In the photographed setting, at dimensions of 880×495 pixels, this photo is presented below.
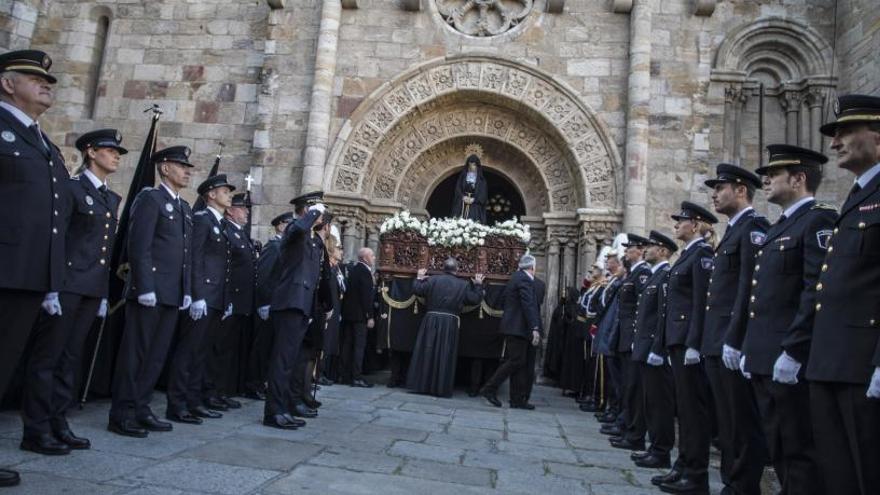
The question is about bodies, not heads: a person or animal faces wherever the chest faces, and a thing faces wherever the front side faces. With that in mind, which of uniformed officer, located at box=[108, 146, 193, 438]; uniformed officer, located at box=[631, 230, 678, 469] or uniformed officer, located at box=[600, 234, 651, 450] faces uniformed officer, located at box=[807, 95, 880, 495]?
uniformed officer, located at box=[108, 146, 193, 438]

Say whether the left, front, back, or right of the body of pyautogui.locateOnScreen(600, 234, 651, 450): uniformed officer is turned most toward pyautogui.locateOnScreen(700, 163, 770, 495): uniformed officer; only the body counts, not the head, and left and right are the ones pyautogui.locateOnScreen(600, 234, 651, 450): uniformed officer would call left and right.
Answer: left

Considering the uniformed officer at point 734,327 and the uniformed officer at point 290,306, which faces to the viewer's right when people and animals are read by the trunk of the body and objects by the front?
the uniformed officer at point 290,306

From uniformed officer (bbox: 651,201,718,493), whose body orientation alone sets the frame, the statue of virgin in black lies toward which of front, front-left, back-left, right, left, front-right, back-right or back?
front-right

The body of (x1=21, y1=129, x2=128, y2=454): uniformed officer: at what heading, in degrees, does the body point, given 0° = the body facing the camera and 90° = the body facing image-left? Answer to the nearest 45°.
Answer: approximately 315°

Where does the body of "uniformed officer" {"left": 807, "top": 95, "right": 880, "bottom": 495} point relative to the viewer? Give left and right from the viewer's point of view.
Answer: facing the viewer and to the left of the viewer

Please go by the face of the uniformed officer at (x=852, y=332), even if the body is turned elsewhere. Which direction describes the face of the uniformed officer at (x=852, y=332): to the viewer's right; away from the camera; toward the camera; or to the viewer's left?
to the viewer's left

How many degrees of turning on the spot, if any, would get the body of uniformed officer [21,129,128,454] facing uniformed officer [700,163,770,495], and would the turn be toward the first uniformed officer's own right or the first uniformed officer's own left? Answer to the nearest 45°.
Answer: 0° — they already face them

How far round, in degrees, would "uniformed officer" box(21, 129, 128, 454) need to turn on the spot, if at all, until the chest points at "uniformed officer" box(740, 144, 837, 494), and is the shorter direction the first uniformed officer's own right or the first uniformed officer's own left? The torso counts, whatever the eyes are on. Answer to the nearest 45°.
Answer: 0° — they already face them

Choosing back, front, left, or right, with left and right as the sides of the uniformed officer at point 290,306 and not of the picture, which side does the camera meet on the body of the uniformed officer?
right

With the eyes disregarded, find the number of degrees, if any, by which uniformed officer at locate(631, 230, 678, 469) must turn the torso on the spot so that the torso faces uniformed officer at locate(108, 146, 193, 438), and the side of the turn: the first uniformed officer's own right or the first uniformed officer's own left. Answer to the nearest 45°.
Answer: approximately 45° to the first uniformed officer's own left

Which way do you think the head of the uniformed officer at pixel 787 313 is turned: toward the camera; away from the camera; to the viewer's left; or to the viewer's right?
to the viewer's left

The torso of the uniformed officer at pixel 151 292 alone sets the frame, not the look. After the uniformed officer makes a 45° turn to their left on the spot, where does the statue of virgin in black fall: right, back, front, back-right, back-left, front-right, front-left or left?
front-left

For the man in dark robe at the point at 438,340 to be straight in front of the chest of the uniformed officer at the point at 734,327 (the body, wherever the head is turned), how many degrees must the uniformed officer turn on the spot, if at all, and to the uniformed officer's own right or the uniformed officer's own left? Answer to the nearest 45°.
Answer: approximately 45° to the uniformed officer's own right

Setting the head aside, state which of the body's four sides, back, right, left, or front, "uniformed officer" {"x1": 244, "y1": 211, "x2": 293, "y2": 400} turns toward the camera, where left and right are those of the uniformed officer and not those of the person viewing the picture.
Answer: right

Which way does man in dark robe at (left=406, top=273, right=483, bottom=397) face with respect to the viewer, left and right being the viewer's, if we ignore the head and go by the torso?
facing away from the viewer

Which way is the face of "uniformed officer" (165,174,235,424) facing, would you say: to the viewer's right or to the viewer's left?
to the viewer's right

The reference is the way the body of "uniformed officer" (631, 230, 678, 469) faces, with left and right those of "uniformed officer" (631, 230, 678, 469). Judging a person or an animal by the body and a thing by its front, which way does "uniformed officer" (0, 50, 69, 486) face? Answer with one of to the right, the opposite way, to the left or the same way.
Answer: the opposite way

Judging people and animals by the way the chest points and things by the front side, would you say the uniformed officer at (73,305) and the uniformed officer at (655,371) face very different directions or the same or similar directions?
very different directions
